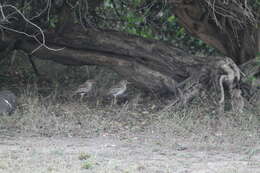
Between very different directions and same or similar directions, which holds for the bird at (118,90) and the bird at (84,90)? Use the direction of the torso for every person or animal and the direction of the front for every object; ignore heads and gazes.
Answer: same or similar directions
